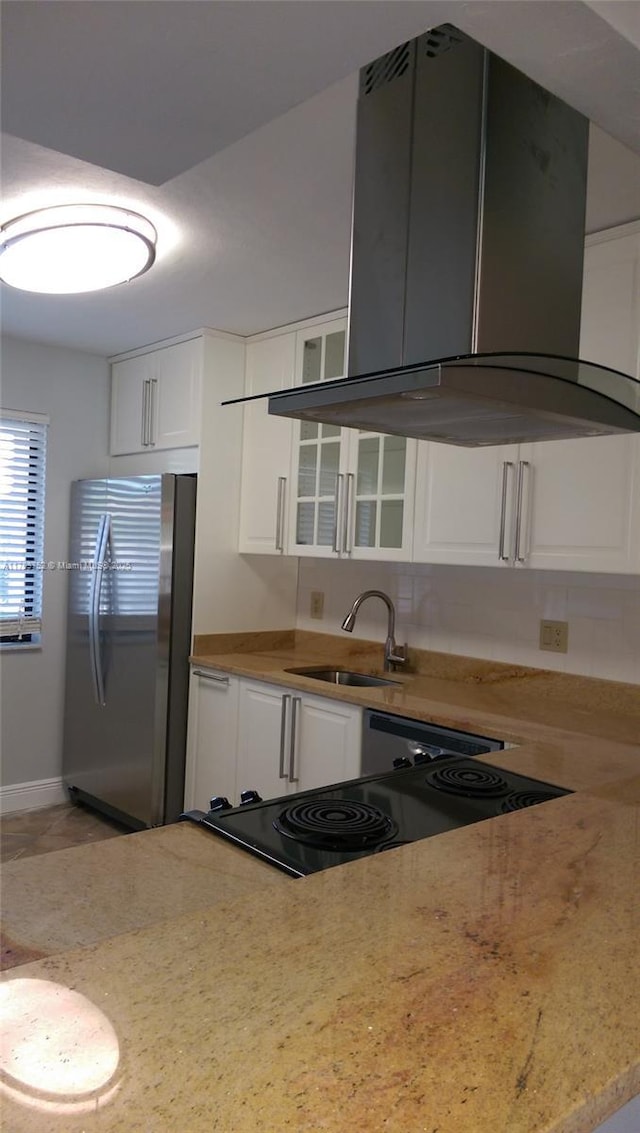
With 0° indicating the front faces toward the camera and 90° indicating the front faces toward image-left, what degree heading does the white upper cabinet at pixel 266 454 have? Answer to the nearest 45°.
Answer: approximately 45°

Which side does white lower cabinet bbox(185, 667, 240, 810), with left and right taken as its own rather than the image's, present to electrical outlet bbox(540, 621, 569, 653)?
left

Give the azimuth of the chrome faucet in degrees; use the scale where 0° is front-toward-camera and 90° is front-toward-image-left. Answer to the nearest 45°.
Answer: approximately 45°

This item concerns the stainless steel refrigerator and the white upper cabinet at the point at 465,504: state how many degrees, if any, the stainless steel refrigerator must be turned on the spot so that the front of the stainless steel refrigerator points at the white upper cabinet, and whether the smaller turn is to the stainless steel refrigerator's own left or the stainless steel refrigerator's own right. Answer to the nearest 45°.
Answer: approximately 90° to the stainless steel refrigerator's own left

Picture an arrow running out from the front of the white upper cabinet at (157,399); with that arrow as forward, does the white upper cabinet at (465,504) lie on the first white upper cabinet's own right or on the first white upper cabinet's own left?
on the first white upper cabinet's own left

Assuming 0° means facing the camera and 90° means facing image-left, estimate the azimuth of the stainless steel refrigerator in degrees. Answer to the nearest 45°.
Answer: approximately 45°

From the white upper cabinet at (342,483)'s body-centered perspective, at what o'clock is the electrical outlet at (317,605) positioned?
The electrical outlet is roughly at 4 o'clock from the white upper cabinet.

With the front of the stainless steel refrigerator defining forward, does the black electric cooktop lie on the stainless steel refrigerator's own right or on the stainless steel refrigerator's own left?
on the stainless steel refrigerator's own left

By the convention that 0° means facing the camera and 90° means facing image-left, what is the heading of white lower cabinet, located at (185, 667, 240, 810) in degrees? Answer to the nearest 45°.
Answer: approximately 45°

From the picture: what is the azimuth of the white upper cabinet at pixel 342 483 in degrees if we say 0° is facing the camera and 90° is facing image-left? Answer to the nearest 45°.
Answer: approximately 45°
